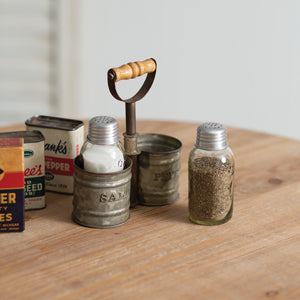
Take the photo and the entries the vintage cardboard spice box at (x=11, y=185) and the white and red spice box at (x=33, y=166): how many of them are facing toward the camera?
2

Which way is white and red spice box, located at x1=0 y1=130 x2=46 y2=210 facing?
toward the camera

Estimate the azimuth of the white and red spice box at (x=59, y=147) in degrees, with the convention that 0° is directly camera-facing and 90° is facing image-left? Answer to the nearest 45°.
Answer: approximately 0°

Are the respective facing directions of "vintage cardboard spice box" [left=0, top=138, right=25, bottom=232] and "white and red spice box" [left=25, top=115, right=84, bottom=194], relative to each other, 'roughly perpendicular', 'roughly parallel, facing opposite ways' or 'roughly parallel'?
roughly parallel

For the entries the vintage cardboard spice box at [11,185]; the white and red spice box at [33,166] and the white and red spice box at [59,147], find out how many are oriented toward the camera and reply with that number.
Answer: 3

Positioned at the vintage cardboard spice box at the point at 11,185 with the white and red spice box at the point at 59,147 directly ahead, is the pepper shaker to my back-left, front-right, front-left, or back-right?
front-right

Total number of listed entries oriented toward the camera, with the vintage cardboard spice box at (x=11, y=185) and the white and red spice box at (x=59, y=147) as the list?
2

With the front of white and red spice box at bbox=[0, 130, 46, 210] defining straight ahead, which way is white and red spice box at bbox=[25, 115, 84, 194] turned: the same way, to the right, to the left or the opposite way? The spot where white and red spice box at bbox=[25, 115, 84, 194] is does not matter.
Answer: the same way

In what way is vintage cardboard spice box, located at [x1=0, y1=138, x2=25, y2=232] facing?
toward the camera
